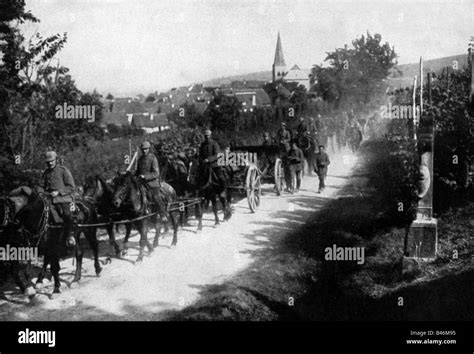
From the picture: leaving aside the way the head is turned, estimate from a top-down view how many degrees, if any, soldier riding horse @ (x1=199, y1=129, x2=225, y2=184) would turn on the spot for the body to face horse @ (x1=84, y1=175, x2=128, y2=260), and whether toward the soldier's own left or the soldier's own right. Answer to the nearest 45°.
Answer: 0° — they already face it

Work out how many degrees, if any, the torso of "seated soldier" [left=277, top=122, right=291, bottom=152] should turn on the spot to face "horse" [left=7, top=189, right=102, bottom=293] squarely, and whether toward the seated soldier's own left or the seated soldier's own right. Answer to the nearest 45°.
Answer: approximately 45° to the seated soldier's own left

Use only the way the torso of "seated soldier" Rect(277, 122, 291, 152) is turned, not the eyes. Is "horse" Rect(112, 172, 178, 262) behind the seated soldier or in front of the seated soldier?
in front

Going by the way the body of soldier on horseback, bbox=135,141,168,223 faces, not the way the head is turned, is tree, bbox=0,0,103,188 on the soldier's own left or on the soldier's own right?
on the soldier's own right

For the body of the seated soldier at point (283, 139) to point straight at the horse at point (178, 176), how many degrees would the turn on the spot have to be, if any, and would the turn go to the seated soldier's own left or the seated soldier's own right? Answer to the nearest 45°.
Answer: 0° — they already face it

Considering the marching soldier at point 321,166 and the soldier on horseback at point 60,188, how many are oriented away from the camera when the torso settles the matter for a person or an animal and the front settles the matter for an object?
0
